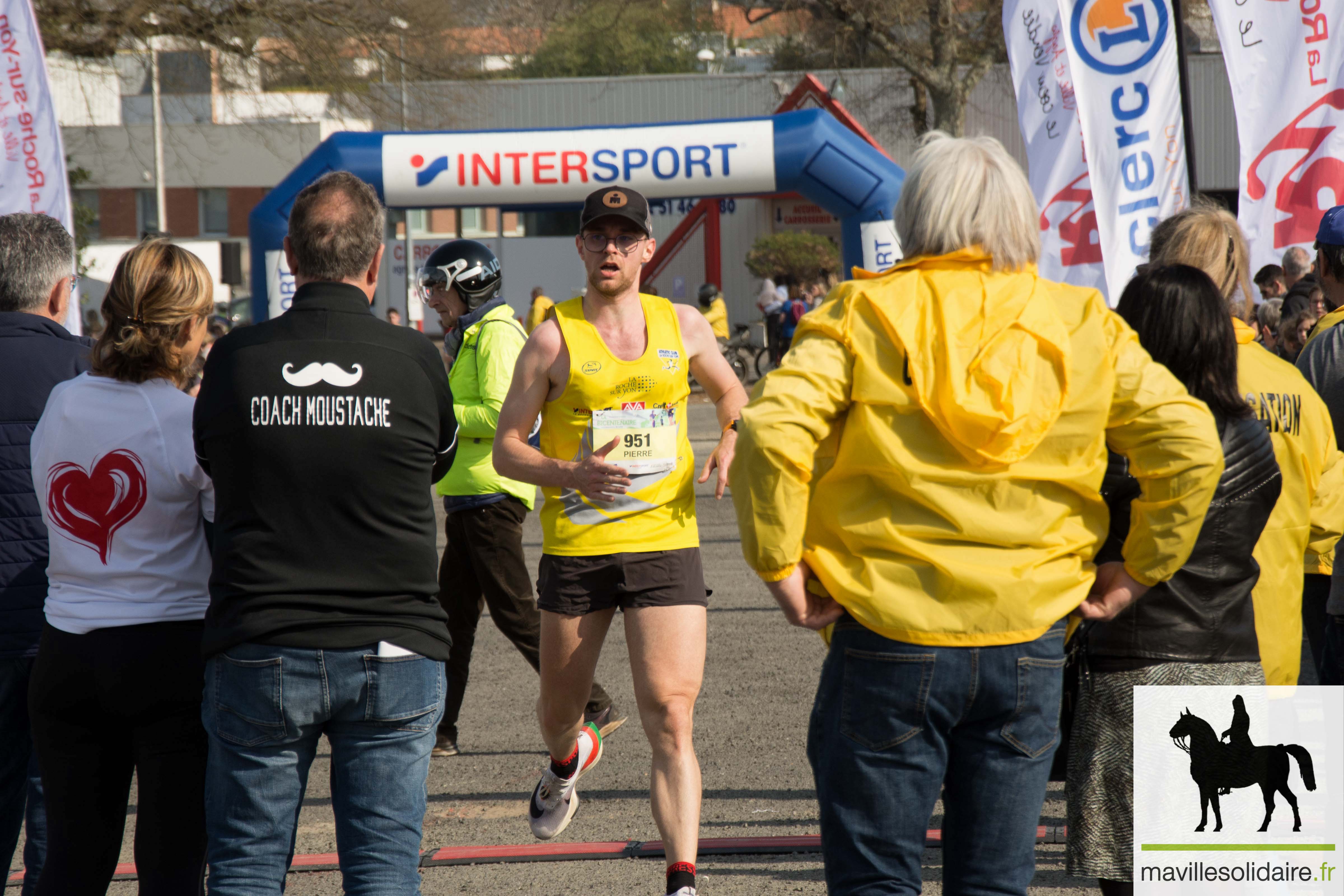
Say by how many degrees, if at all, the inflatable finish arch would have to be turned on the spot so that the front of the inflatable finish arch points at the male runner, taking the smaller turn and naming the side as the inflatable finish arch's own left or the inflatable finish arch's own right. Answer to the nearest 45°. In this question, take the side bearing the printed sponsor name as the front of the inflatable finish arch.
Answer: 0° — it already faces them

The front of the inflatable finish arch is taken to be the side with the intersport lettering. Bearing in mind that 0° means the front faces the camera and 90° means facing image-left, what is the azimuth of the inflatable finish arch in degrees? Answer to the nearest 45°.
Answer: approximately 0°

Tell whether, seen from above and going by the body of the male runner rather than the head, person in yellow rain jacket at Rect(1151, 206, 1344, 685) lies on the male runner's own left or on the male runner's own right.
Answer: on the male runner's own left

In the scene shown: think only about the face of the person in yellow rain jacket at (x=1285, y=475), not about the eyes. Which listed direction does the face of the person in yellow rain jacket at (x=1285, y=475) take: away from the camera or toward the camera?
away from the camera

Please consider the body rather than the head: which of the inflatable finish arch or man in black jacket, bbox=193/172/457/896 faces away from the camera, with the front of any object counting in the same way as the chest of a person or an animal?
the man in black jacket

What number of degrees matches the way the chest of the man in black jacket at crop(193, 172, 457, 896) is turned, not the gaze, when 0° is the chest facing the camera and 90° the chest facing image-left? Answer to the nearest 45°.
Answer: approximately 180°

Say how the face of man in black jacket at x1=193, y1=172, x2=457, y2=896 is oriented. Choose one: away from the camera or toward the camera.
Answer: away from the camera

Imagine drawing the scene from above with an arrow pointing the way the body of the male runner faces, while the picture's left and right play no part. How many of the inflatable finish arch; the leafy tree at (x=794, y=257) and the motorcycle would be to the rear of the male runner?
3

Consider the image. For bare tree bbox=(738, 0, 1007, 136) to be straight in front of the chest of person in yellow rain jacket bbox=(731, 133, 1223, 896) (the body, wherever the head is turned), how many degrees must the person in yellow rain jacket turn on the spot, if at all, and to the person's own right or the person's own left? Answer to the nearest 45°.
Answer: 0° — they already face it

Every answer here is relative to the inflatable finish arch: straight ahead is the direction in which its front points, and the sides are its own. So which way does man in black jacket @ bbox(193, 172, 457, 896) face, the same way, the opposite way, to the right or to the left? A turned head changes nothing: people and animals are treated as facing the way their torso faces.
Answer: the opposite way

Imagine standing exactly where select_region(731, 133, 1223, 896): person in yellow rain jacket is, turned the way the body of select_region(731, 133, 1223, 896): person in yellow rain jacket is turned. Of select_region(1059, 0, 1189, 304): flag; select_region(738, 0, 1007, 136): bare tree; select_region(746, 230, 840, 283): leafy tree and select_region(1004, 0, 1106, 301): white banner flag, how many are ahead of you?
4

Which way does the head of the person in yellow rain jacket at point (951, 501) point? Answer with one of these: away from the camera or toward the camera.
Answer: away from the camera

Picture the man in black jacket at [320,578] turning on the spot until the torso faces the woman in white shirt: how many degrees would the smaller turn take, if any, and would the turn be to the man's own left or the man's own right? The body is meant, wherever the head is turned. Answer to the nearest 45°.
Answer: approximately 45° to the man's own left

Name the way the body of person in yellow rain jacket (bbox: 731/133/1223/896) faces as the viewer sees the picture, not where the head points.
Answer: away from the camera
